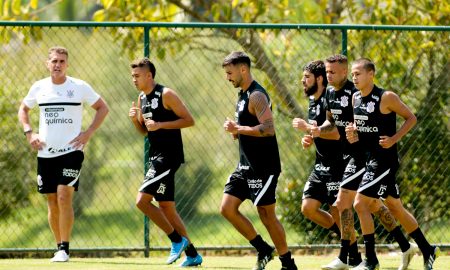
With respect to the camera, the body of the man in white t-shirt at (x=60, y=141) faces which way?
toward the camera

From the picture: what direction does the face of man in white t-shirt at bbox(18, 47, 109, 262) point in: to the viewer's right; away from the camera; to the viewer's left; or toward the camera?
toward the camera
